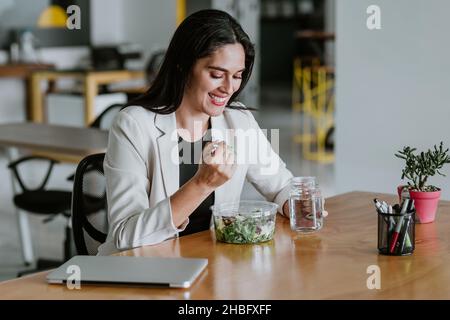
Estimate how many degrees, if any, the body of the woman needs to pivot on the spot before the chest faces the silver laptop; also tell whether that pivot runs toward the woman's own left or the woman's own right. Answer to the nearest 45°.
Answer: approximately 45° to the woman's own right

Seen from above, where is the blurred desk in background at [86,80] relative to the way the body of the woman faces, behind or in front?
behind

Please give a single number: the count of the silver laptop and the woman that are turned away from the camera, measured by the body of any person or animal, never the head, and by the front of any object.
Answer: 1

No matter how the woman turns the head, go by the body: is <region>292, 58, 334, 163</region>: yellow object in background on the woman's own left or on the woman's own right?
on the woman's own left

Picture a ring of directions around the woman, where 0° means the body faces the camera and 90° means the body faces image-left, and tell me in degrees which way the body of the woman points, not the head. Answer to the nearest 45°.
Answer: approximately 315°

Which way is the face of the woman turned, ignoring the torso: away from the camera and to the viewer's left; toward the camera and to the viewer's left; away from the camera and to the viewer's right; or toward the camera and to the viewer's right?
toward the camera and to the viewer's right

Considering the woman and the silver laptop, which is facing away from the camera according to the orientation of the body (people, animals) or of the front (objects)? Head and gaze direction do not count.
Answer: the silver laptop

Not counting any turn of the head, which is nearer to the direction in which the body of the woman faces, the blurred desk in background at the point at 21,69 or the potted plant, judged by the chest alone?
the potted plant

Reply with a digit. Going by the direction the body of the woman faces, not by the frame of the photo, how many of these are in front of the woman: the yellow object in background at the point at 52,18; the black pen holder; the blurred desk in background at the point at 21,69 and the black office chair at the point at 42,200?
1

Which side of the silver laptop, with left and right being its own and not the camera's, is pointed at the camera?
back

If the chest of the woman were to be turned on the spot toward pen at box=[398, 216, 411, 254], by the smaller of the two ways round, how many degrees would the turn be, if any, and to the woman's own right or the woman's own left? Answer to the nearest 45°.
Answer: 0° — they already face it
